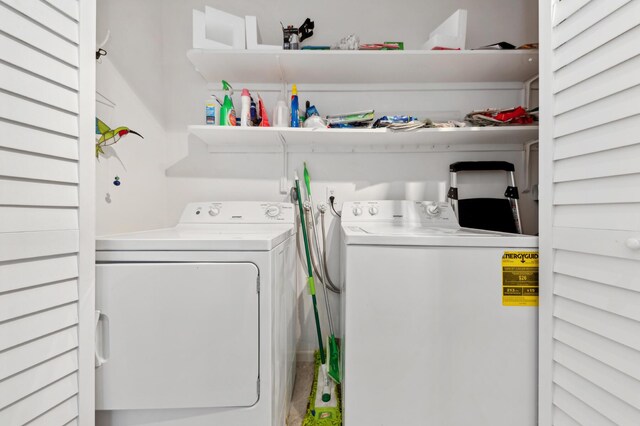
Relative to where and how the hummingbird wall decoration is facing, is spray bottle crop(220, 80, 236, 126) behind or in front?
in front

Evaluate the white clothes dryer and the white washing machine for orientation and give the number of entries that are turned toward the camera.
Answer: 2

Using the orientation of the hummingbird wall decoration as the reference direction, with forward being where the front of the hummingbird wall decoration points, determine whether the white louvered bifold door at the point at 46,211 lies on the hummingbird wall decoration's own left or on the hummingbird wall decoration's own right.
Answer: on the hummingbird wall decoration's own right

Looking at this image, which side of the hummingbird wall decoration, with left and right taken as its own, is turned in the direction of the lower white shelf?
front

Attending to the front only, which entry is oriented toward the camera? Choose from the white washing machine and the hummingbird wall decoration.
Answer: the white washing machine

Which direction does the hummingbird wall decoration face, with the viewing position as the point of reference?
facing to the right of the viewer

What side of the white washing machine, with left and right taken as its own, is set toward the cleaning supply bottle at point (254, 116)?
right

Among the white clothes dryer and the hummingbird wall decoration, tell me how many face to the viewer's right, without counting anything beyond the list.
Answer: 1

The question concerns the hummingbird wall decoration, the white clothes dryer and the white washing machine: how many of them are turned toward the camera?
2

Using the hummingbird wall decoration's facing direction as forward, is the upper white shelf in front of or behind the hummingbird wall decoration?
in front

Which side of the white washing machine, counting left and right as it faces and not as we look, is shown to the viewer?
front

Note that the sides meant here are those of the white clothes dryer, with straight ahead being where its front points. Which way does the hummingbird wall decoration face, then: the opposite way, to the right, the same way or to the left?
to the left

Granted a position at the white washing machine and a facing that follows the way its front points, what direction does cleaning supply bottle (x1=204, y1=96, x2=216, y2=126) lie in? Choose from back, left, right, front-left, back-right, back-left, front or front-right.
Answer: right
